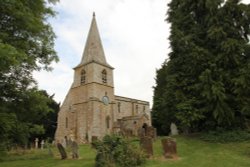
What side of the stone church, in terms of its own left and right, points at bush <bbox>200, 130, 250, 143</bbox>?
left

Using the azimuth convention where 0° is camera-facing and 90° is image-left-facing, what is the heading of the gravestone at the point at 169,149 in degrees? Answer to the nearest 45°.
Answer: approximately 0°

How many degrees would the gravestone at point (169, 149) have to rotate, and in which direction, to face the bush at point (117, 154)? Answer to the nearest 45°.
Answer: approximately 45° to its right

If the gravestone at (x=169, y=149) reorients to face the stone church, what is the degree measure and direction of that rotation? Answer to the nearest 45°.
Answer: approximately 135° to its right

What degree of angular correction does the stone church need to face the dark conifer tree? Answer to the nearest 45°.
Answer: approximately 90° to its left

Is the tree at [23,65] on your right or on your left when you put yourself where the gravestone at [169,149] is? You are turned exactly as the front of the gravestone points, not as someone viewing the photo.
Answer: on your right

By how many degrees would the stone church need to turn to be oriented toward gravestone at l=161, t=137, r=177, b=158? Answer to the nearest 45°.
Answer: approximately 45° to its left

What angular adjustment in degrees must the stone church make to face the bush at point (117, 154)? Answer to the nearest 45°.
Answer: approximately 45° to its left

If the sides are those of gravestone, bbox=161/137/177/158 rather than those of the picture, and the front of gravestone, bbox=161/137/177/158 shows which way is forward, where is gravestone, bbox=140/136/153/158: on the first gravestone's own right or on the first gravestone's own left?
on the first gravestone's own right

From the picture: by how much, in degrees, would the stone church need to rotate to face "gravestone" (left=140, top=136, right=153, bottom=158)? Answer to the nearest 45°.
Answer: approximately 45° to its left
